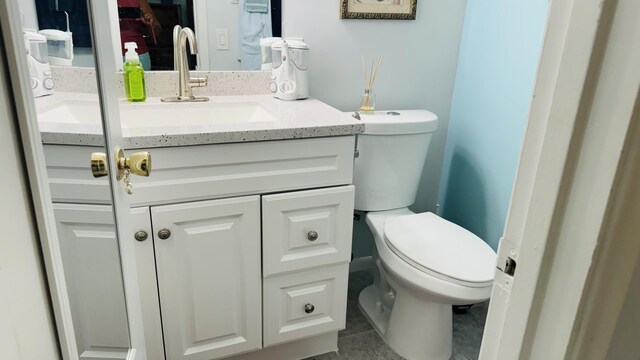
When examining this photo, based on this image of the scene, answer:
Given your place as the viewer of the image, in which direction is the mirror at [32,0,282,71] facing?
facing the viewer

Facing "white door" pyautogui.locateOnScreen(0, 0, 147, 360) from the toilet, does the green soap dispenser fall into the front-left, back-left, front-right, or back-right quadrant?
front-right

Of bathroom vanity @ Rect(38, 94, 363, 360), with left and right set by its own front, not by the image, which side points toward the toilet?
left

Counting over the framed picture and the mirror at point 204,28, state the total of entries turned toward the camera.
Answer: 2

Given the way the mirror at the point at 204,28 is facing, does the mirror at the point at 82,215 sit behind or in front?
in front

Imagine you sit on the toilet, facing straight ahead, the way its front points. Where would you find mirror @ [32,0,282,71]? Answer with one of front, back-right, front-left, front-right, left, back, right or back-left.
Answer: back-right

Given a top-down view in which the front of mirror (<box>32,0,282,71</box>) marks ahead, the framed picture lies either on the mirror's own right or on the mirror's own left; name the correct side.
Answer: on the mirror's own left

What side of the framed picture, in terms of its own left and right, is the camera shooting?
front

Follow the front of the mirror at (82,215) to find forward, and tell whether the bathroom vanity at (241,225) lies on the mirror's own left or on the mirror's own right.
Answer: on the mirror's own left

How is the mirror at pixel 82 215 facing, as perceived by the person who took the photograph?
facing the viewer and to the right of the viewer

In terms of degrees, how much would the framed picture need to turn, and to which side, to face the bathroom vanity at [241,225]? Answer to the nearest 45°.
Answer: approximately 45° to its right

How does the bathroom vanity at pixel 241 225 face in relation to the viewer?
toward the camera
